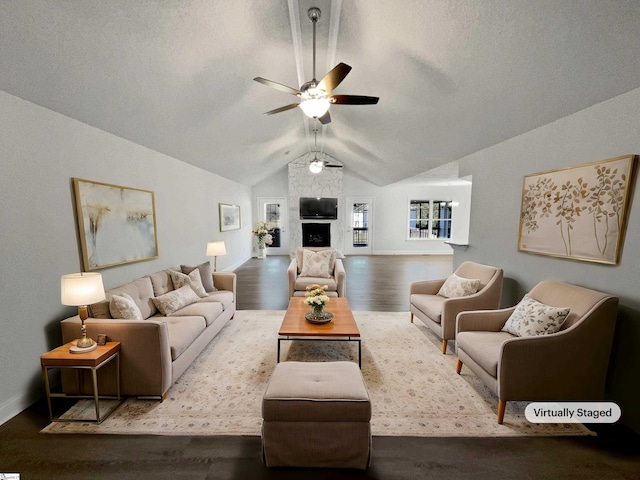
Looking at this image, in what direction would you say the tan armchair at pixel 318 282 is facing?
toward the camera

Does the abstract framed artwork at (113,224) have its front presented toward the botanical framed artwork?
yes

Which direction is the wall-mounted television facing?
toward the camera

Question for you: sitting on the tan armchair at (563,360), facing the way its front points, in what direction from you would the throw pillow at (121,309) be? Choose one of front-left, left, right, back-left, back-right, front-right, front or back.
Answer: front

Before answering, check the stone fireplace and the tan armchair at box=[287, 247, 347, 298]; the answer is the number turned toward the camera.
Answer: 2

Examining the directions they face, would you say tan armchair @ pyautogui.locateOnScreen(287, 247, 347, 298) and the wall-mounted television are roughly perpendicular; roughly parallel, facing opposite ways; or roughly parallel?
roughly parallel

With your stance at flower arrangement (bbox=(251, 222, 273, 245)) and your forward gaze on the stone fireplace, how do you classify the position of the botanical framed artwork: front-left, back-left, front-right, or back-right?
front-right

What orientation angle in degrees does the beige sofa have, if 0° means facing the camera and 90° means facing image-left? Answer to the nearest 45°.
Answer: approximately 315°

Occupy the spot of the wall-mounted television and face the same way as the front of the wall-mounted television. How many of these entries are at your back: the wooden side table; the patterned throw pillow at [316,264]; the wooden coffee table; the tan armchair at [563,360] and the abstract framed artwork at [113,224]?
0

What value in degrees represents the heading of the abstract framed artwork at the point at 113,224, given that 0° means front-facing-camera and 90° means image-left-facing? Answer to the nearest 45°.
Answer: approximately 315°

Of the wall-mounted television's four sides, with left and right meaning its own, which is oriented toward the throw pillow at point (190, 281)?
front

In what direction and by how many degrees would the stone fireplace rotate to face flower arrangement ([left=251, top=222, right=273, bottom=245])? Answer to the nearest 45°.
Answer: approximately 90° to its right

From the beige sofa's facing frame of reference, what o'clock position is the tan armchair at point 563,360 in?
The tan armchair is roughly at 12 o'clock from the beige sofa.

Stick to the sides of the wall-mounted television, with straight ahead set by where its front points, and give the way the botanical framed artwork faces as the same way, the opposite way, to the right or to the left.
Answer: to the right

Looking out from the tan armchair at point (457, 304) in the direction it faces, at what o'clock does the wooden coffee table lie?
The wooden coffee table is roughly at 12 o'clock from the tan armchair.

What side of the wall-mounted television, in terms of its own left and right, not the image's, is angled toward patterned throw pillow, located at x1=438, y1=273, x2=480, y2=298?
front

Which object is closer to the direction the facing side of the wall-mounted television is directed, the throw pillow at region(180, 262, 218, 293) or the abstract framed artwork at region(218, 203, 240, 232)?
the throw pillow

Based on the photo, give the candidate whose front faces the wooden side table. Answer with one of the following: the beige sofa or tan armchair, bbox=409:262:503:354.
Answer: the tan armchair

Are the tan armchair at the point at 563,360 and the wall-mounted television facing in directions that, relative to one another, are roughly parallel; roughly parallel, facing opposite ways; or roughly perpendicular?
roughly perpendicular

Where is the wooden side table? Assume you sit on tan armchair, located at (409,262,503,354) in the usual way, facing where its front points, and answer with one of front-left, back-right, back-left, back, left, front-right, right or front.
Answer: front

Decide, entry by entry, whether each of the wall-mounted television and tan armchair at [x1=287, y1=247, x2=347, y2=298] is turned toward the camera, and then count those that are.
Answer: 2
